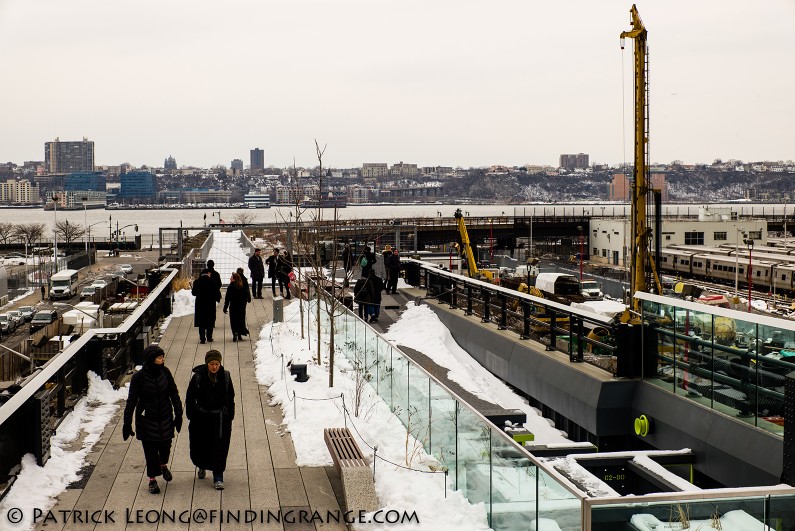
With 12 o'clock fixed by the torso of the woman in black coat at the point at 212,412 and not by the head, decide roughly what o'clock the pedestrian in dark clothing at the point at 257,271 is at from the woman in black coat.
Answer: The pedestrian in dark clothing is roughly at 6 o'clock from the woman in black coat.

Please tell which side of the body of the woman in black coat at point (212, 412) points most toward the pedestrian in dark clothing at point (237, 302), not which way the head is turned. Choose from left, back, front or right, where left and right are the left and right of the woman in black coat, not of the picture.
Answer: back

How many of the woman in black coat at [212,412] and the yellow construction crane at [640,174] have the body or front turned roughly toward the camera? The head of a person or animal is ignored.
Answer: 1

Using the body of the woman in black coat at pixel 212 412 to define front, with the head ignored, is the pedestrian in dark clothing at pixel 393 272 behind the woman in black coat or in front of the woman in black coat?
behind

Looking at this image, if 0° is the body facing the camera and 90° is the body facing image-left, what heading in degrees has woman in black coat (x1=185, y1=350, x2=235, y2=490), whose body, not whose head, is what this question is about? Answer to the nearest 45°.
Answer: approximately 0°

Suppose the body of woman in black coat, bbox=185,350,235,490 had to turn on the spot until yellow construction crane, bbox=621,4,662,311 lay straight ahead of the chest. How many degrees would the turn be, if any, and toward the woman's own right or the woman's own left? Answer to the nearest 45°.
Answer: approximately 135° to the woman's own left
